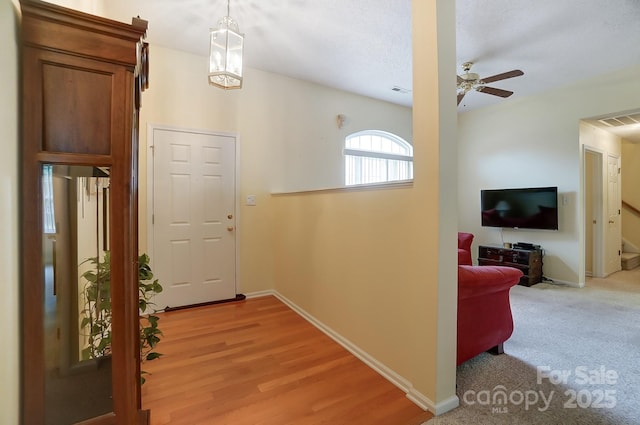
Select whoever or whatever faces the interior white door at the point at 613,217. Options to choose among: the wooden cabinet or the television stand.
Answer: the wooden cabinet

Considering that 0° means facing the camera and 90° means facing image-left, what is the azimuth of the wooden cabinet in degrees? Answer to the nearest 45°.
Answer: approximately 270°

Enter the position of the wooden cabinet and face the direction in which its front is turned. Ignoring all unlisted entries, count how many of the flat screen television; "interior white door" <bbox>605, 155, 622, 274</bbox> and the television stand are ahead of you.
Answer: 3

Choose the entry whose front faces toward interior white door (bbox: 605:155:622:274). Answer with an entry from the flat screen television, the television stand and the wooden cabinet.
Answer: the wooden cabinet

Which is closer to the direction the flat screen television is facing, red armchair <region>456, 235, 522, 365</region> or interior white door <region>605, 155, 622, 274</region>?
the red armchair

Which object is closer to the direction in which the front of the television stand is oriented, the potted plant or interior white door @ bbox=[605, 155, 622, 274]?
the potted plant

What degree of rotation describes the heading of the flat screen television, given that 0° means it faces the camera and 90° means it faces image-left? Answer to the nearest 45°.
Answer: approximately 45°

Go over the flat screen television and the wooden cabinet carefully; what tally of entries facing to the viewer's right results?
1
